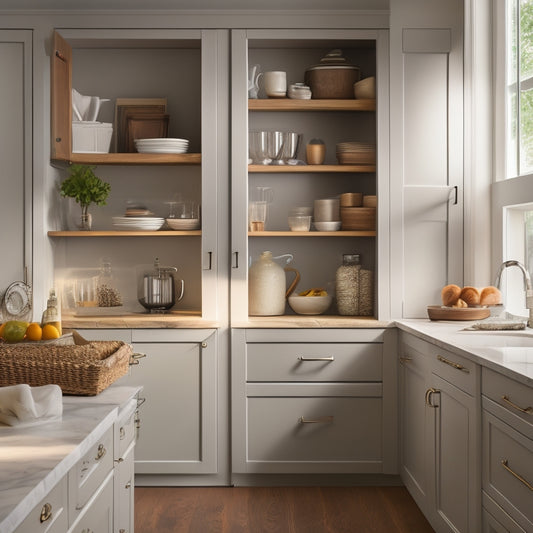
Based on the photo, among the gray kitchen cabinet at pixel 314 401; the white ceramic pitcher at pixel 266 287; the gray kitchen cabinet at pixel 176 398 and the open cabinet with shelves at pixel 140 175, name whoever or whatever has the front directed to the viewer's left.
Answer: the white ceramic pitcher

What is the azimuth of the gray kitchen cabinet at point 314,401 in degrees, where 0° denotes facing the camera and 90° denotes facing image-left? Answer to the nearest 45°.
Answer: approximately 0°

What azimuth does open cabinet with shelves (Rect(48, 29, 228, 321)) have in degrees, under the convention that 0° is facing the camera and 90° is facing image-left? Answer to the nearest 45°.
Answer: approximately 0°

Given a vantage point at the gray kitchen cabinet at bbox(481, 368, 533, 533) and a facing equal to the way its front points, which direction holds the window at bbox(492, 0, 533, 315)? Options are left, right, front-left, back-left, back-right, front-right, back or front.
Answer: back-right

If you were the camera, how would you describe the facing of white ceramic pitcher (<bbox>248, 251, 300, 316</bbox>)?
facing to the left of the viewer

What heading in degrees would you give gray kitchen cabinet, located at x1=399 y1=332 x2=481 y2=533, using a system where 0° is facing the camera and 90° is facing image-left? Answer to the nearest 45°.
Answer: approximately 45°

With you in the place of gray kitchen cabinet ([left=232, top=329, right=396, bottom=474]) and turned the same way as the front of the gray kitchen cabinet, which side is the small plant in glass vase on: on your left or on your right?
on your right
